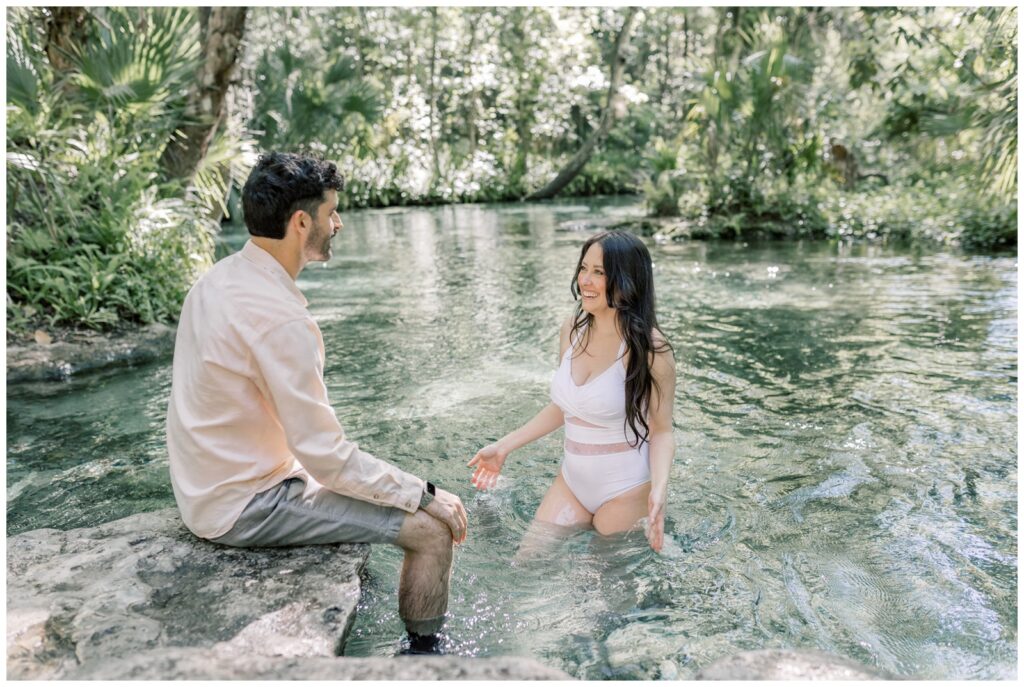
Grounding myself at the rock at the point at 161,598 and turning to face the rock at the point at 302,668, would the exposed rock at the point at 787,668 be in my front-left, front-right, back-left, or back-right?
front-left

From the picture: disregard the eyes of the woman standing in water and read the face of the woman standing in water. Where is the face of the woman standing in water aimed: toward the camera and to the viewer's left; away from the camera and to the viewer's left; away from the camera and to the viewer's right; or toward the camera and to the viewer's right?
toward the camera and to the viewer's left

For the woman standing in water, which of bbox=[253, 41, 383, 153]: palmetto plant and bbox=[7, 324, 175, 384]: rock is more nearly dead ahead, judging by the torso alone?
the rock

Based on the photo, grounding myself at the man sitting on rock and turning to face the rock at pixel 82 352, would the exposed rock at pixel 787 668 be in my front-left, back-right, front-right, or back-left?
back-right

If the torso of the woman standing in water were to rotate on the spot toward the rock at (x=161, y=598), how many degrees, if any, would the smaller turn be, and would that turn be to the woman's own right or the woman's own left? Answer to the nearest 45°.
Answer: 0° — they already face it

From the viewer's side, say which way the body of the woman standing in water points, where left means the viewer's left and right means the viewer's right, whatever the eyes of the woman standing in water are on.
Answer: facing the viewer and to the left of the viewer

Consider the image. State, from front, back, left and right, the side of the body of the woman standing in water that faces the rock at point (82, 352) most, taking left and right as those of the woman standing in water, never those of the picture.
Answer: right

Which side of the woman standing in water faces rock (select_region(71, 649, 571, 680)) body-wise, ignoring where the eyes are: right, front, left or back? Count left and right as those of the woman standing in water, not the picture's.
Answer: front

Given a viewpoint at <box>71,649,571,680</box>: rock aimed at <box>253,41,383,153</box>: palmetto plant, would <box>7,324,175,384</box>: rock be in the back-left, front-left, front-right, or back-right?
front-left

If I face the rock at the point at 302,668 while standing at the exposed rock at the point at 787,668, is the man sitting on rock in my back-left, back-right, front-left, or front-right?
front-right

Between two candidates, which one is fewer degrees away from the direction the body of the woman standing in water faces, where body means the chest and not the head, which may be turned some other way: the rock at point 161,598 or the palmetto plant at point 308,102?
the rock

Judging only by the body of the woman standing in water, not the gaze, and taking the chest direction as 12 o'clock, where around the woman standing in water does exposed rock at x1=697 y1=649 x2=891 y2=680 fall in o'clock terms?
The exposed rock is roughly at 10 o'clock from the woman standing in water.

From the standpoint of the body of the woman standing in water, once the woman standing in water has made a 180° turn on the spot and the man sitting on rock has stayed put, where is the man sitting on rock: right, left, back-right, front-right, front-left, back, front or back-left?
back

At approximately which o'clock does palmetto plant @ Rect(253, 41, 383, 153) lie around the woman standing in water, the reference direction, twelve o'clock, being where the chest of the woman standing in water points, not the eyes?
The palmetto plant is roughly at 4 o'clock from the woman standing in water.
